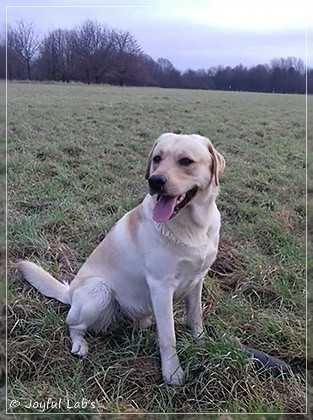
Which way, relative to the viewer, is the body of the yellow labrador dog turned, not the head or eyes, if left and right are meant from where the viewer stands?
facing the viewer and to the right of the viewer
